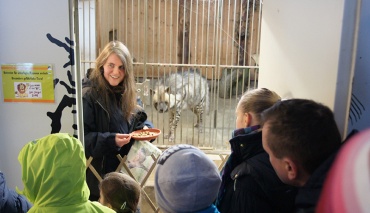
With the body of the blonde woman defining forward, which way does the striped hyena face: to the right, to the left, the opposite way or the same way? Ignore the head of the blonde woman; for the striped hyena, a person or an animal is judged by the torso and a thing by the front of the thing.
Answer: to the right

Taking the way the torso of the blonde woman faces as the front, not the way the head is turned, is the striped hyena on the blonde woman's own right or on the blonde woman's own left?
on the blonde woman's own left

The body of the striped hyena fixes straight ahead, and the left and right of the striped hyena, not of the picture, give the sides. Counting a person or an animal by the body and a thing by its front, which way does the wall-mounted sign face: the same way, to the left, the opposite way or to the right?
to the left

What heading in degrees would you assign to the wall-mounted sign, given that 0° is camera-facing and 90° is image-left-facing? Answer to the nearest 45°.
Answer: approximately 0°

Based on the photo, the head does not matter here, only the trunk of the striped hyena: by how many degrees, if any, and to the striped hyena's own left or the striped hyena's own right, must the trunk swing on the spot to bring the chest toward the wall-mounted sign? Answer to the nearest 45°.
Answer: approximately 45° to the striped hyena's own left

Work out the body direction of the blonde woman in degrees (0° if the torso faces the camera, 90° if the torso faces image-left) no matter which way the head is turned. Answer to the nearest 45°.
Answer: approximately 315°

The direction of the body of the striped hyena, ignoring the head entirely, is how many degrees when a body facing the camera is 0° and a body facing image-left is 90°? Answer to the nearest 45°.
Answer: approximately 45°
